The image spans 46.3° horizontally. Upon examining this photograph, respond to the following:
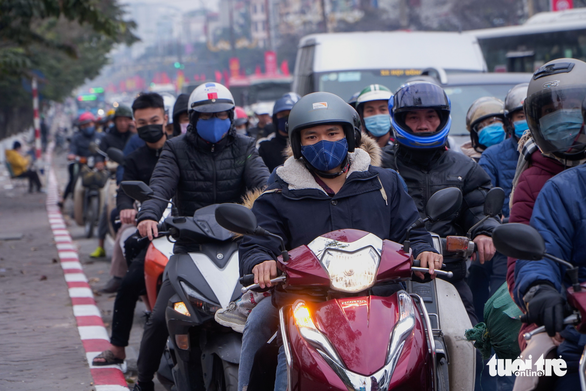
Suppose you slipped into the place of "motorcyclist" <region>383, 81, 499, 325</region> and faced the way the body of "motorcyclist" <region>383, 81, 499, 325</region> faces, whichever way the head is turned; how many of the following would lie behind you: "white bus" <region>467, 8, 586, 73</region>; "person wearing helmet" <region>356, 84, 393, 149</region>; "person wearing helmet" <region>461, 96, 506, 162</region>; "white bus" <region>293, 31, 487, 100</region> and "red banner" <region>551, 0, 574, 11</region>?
5

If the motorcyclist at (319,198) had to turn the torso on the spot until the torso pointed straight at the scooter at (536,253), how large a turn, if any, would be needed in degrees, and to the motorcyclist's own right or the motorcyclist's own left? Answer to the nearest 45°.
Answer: approximately 45° to the motorcyclist's own left

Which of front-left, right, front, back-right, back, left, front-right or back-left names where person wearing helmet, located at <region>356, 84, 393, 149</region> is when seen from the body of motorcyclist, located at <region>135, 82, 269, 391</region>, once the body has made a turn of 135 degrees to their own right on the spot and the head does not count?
right

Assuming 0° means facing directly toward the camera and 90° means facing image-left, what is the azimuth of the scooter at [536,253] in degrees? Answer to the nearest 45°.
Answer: approximately 0°

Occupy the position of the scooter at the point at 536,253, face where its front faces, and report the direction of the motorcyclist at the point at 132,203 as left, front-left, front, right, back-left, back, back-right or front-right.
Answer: back-right

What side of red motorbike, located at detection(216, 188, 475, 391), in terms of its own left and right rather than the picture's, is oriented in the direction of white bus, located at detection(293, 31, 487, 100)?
back

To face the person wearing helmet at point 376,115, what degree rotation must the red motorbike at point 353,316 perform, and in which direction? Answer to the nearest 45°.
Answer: approximately 180°

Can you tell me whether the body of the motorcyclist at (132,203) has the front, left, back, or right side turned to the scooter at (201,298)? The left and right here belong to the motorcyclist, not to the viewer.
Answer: front

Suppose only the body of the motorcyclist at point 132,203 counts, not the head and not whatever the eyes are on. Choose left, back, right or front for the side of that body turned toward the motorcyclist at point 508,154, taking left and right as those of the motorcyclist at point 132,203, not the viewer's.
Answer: left
